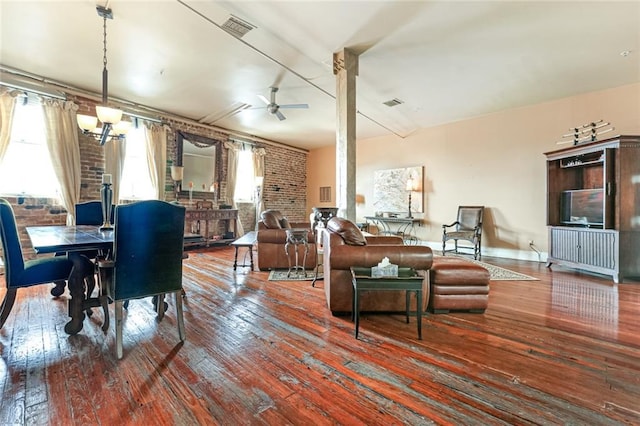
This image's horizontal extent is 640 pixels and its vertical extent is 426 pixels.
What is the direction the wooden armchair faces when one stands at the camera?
facing the viewer and to the left of the viewer

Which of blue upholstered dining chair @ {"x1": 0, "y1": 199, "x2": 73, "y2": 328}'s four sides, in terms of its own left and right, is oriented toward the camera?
right

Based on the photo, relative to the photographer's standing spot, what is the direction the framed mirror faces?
facing the viewer and to the right of the viewer

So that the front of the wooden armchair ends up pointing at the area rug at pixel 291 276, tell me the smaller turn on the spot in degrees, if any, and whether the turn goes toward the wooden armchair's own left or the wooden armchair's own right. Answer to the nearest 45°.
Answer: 0° — it already faces it

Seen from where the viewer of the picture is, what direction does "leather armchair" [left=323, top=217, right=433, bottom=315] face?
facing to the right of the viewer

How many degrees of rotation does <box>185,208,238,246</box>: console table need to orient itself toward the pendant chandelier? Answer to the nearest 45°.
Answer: approximately 45° to its right

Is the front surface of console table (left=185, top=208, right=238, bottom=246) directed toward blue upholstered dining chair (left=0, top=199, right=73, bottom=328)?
no

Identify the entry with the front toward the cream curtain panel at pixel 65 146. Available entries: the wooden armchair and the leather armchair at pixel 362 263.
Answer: the wooden armchair

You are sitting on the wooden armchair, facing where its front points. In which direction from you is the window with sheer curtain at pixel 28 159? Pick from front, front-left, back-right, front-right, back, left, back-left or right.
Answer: front

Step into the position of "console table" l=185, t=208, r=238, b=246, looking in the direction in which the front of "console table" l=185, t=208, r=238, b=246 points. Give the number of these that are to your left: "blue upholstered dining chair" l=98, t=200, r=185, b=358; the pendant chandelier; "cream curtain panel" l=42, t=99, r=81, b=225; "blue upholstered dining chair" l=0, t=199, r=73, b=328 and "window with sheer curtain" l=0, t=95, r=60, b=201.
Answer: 0

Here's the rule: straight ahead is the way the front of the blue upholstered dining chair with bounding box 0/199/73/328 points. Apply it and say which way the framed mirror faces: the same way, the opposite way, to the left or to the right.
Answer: to the right

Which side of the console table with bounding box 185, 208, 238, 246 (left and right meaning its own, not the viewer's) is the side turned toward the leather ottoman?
front

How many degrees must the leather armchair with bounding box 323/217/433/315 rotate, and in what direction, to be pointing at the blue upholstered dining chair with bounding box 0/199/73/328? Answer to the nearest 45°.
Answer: approximately 180°

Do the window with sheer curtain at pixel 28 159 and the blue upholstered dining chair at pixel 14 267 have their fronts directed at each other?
no

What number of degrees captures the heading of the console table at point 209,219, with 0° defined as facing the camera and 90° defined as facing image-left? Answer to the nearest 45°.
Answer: approximately 315°
